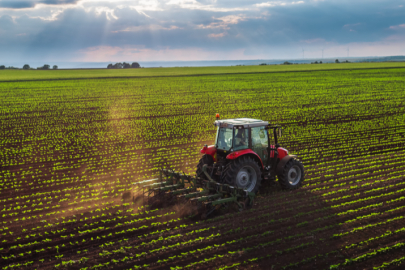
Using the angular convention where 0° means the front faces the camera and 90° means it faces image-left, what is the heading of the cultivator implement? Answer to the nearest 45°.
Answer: approximately 225°

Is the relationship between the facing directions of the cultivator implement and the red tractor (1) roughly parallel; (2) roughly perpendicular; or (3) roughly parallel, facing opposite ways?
roughly parallel

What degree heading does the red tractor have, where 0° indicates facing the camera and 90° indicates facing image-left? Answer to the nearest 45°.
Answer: approximately 225°

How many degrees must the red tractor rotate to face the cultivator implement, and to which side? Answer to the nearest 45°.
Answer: approximately 180°

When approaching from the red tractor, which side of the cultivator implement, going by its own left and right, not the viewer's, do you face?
front

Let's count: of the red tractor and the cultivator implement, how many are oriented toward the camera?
0
